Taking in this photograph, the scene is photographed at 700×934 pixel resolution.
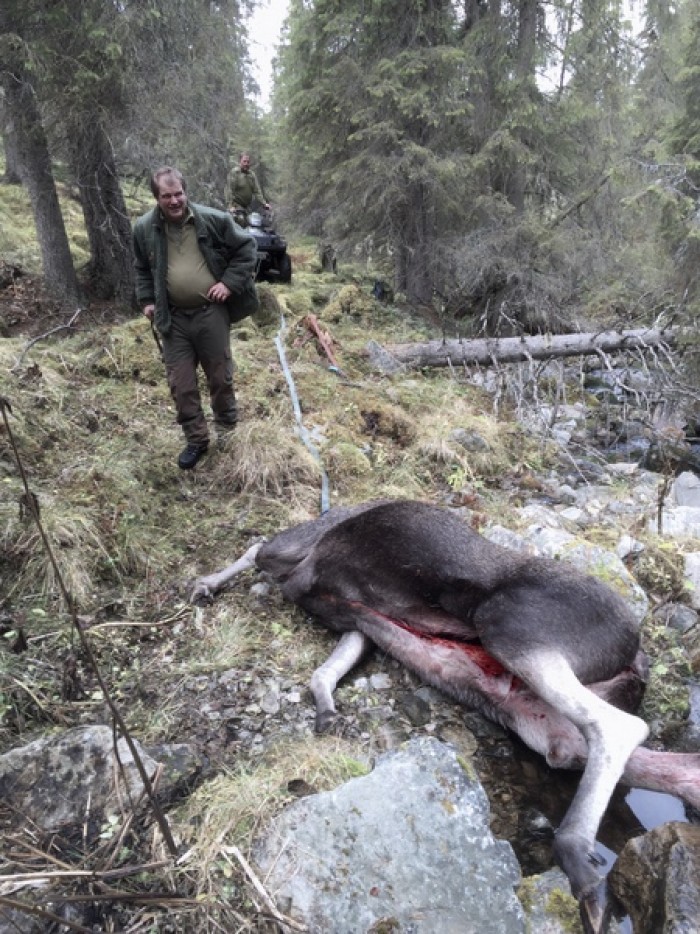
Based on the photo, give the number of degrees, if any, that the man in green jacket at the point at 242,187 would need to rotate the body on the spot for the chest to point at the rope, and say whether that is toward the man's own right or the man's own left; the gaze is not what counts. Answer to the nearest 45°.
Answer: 0° — they already face it

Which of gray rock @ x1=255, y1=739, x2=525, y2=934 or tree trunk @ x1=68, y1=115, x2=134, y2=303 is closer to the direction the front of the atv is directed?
the gray rock

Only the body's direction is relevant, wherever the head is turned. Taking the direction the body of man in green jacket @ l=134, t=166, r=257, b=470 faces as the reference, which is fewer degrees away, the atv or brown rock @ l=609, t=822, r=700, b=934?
the brown rock

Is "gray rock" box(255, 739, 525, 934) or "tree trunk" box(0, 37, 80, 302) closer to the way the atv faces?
the gray rock

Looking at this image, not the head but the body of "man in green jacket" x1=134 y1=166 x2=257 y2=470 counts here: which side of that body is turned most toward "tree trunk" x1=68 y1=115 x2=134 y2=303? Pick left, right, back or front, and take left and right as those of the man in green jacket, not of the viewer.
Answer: back

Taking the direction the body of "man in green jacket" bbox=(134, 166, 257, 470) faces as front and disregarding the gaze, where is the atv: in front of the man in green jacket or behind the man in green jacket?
behind

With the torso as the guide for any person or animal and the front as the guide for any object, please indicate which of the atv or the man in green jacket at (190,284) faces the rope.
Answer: the atv

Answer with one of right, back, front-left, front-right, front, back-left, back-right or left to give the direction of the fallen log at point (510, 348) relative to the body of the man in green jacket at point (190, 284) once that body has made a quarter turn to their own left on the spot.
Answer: front-left

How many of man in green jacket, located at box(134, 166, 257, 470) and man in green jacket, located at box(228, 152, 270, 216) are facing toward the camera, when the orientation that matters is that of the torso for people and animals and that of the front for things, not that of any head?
2

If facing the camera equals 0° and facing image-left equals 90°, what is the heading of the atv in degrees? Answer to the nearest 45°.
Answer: approximately 0°

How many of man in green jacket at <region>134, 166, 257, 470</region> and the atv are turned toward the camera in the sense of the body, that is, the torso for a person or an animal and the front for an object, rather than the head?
2

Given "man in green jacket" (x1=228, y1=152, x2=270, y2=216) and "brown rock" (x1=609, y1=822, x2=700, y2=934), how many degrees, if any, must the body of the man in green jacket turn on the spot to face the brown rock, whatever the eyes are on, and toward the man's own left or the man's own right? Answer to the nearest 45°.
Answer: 0° — they already face it
